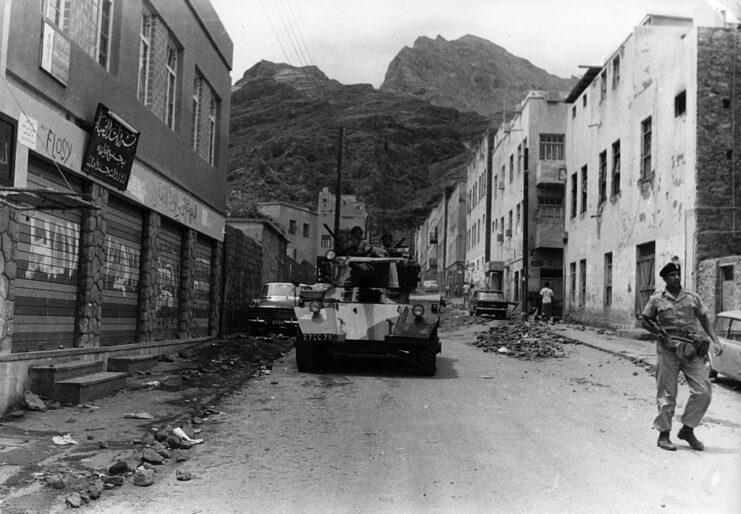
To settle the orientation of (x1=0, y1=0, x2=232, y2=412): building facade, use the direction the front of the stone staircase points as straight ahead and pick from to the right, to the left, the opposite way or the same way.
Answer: the same way

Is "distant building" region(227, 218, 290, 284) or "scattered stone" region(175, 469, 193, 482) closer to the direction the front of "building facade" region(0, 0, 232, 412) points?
the scattered stone

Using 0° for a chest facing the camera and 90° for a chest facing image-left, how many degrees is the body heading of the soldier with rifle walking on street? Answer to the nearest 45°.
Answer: approximately 0°

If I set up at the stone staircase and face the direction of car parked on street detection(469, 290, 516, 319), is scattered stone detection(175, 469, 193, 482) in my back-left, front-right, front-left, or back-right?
back-right

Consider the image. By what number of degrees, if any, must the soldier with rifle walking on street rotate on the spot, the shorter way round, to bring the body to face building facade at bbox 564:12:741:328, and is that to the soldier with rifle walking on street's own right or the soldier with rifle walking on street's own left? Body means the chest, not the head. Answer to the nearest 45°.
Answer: approximately 180°

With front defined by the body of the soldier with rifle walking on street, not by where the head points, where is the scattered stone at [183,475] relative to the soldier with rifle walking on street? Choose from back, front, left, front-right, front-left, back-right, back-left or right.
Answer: front-right

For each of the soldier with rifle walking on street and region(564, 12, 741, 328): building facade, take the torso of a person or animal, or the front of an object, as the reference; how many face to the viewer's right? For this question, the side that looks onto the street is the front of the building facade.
0

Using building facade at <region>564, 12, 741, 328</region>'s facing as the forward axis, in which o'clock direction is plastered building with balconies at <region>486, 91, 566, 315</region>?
The plastered building with balconies is roughly at 4 o'clock from the building facade.

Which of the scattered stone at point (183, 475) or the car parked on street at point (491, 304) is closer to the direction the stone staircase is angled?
the scattered stone

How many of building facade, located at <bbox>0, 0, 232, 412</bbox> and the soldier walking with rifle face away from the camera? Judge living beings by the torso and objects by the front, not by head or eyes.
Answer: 0

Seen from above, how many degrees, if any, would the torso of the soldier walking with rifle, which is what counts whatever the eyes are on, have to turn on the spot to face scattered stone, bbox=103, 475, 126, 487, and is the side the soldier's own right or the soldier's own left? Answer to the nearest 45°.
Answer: approximately 45° to the soldier's own right

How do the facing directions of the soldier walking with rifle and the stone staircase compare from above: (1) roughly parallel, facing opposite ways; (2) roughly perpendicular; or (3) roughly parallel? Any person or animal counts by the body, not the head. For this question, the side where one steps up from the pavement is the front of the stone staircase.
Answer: roughly perpendicular

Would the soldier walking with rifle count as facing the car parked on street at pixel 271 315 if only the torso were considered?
no

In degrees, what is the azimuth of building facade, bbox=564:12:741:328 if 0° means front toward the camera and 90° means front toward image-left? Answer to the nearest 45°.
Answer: approximately 45°

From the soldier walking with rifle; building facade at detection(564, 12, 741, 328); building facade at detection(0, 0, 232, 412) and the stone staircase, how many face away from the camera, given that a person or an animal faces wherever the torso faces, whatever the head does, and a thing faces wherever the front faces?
0

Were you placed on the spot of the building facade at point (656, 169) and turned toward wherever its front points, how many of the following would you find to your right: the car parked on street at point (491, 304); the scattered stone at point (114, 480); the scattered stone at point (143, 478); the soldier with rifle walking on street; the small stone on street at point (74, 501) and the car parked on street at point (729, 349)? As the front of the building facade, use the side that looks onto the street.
1

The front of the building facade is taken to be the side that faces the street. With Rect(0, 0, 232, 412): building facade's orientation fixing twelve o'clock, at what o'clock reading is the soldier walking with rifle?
The soldier walking with rifle is roughly at 12 o'clock from the building facade.

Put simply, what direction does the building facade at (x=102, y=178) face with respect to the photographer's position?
facing the viewer and to the right of the viewer

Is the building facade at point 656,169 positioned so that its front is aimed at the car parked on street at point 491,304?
no

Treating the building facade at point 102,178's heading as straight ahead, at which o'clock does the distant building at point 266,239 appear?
The distant building is roughly at 8 o'clock from the building facade.
